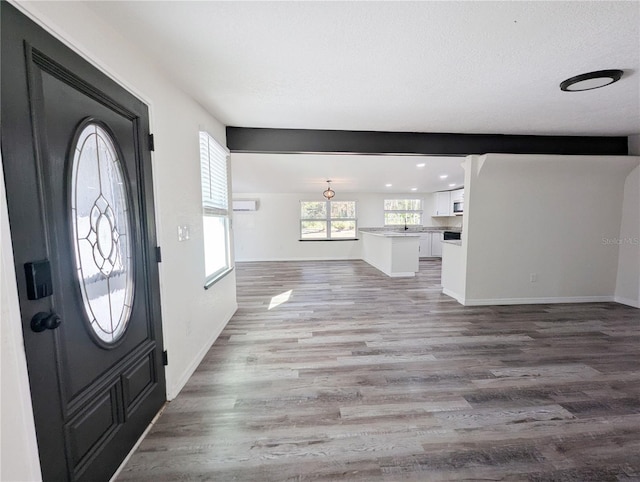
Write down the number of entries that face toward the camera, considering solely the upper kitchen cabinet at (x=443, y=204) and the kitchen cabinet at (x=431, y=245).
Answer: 2

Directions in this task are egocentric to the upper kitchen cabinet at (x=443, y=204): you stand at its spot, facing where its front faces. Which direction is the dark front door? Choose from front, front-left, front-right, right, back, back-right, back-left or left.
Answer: front

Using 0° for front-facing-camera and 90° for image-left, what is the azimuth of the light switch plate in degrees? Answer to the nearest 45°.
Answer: approximately 315°

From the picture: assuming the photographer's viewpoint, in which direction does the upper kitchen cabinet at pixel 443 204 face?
facing the viewer

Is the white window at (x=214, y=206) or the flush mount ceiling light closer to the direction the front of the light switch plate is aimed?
the flush mount ceiling light

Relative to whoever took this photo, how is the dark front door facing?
facing the viewer and to the right of the viewer

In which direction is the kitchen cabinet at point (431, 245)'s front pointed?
toward the camera

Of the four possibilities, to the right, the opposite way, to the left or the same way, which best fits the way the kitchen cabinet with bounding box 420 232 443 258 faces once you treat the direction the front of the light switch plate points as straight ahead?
to the right

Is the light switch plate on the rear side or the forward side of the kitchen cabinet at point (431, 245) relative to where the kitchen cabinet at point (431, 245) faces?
on the forward side

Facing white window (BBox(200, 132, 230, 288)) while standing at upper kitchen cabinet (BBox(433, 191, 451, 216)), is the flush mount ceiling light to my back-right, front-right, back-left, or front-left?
front-left

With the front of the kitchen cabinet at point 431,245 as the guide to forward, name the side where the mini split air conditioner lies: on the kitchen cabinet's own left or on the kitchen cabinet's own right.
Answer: on the kitchen cabinet's own right

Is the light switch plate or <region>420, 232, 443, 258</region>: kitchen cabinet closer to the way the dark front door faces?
the kitchen cabinet

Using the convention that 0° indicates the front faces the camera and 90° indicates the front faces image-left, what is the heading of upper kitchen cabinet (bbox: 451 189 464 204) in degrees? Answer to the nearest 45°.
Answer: approximately 45°

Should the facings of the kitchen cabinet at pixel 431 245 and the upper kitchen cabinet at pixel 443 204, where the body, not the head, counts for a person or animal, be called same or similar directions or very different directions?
same or similar directions

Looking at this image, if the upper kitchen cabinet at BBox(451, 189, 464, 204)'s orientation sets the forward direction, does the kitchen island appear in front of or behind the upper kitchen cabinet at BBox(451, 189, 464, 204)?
in front
